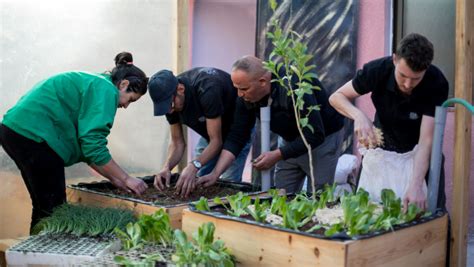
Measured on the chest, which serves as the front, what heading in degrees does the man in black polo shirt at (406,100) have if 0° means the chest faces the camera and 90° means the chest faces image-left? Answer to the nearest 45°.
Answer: approximately 0°

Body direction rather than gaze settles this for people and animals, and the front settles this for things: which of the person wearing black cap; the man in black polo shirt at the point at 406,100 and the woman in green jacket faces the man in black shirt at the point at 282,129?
the woman in green jacket

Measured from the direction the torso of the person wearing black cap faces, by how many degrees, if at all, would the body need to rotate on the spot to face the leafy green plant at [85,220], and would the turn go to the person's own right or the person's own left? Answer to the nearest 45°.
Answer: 0° — they already face it

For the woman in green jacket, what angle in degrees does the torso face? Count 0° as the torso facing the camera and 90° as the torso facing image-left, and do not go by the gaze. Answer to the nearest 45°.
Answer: approximately 270°

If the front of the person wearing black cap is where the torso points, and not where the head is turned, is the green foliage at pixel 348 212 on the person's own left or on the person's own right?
on the person's own left

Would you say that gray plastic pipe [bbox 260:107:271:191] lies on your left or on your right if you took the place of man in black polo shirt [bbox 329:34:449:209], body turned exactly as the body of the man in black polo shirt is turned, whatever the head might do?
on your right

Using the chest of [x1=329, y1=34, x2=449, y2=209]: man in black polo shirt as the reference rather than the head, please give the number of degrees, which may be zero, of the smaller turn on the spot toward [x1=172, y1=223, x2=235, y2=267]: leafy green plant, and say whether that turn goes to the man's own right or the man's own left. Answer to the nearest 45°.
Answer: approximately 45° to the man's own right

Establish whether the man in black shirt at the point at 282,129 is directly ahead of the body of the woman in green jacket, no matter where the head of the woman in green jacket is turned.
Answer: yes
